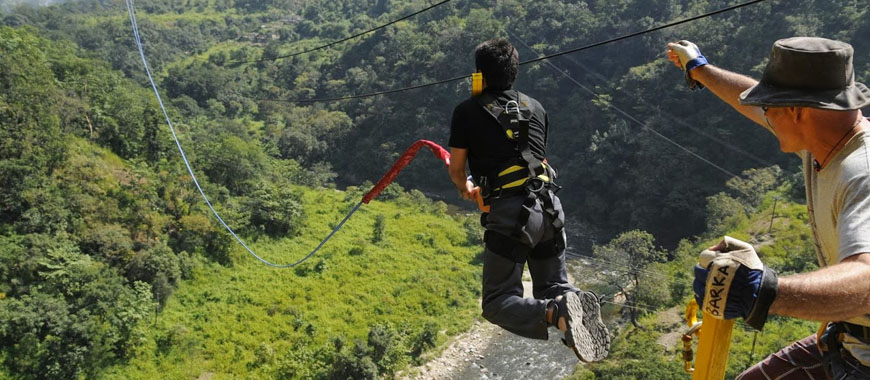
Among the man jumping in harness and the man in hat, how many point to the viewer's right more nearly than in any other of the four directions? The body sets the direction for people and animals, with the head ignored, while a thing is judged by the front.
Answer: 0

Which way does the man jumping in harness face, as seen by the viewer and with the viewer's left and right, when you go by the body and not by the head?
facing away from the viewer and to the left of the viewer

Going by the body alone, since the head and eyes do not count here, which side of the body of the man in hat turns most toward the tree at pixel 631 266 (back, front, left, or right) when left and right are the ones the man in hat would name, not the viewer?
right

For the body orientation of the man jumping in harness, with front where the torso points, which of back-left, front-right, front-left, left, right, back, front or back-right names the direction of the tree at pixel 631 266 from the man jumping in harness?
front-right

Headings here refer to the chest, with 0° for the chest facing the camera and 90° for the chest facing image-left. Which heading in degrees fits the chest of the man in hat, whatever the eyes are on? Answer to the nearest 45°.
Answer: approximately 90°

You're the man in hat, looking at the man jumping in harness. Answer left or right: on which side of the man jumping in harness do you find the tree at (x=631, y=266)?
right

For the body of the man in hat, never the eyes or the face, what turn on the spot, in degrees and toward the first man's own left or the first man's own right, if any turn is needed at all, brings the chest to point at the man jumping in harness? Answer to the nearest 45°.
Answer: approximately 45° to the first man's own right

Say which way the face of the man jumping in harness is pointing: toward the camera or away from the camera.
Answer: away from the camera
